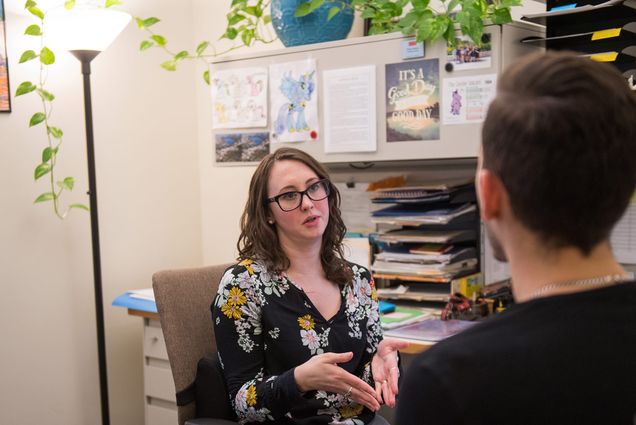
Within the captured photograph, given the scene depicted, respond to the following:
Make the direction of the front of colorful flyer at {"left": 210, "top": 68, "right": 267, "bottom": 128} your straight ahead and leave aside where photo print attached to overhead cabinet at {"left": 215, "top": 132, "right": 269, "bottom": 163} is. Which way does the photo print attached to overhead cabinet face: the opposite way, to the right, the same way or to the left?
the same way

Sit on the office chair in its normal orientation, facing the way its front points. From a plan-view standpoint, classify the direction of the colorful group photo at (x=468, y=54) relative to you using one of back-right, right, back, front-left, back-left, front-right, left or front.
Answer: front-left

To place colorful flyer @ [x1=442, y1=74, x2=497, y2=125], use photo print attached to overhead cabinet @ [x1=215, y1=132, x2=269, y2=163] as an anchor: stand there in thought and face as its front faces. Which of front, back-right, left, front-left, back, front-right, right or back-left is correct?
front-left

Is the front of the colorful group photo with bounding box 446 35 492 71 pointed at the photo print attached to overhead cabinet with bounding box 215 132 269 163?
no

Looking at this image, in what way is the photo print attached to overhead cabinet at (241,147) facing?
toward the camera

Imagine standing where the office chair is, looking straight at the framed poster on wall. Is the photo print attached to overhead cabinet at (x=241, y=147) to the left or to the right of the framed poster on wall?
right

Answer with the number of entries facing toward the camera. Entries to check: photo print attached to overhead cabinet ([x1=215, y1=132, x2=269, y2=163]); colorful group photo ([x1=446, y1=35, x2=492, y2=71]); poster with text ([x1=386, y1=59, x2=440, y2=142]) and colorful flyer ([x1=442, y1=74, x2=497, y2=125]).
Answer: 4

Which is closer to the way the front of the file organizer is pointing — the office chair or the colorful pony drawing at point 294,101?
the office chair

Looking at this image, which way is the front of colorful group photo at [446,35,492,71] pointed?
toward the camera

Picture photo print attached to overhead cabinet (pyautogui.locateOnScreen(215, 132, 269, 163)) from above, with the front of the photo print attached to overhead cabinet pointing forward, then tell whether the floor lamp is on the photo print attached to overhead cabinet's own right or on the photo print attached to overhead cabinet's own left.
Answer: on the photo print attached to overhead cabinet's own right

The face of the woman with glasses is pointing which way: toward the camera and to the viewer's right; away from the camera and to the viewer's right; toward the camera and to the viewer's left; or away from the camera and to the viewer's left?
toward the camera and to the viewer's right

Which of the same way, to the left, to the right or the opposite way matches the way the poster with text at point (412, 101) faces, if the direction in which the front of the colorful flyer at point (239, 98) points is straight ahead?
the same way

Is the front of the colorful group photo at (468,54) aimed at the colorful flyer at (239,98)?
no

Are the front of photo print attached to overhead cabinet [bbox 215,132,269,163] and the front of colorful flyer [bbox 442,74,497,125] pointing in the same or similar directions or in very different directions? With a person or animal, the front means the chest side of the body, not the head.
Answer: same or similar directions

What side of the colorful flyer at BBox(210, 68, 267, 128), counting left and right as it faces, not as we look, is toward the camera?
front

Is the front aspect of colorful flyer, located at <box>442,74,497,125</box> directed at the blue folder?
no

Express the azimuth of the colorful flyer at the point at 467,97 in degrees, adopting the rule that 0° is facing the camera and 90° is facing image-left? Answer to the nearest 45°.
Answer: approximately 0°
